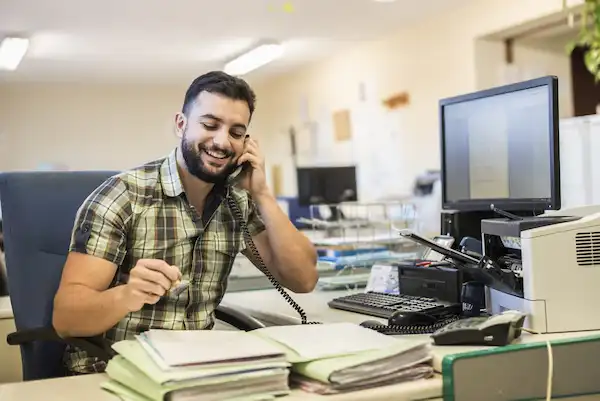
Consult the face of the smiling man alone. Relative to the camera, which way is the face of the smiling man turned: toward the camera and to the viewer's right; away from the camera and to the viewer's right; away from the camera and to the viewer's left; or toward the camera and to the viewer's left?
toward the camera and to the viewer's right

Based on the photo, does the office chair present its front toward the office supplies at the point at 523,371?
yes

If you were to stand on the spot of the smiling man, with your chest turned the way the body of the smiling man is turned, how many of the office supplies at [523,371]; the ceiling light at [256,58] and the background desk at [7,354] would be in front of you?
1

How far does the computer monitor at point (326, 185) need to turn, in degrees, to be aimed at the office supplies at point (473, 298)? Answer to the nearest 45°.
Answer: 0° — it already faces it

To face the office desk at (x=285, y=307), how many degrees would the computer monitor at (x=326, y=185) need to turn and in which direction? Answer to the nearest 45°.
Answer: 0° — it already faces it

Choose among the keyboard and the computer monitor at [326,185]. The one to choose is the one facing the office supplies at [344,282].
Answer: the computer monitor

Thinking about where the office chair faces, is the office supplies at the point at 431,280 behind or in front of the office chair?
in front

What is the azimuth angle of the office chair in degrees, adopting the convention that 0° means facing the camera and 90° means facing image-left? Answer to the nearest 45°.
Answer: approximately 315°

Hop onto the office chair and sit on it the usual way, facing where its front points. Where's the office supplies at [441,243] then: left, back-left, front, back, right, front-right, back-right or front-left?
front-left

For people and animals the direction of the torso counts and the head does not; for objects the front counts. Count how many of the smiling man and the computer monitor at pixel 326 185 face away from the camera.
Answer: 0

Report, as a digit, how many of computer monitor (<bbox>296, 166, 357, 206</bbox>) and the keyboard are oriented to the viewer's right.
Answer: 0

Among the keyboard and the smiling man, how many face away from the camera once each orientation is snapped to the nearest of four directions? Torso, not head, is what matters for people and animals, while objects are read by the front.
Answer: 0
